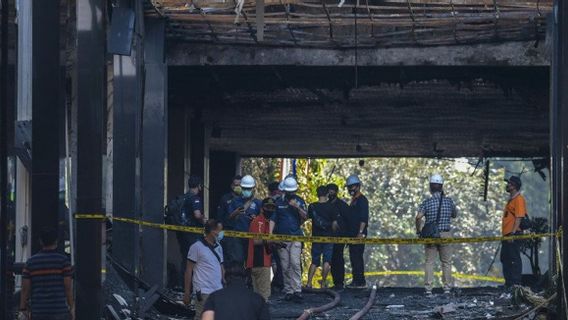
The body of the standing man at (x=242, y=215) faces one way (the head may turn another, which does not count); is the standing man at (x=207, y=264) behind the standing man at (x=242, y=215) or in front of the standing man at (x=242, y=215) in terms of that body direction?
in front

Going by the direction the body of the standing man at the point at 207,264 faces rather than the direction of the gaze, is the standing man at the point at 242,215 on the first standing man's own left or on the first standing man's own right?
on the first standing man's own left

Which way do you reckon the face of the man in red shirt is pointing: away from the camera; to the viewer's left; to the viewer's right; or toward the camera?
toward the camera

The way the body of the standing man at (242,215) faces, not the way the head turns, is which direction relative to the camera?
toward the camera

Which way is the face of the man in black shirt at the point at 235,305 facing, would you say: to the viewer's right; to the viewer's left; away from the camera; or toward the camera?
away from the camera

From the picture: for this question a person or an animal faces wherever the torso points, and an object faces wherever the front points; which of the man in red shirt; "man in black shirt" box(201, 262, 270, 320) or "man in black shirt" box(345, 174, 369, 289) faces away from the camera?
"man in black shirt" box(201, 262, 270, 320)

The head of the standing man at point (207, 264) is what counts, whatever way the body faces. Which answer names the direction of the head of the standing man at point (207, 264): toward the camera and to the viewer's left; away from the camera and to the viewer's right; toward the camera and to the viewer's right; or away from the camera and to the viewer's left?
toward the camera and to the viewer's right

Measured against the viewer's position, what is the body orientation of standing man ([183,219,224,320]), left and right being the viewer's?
facing the viewer and to the right of the viewer

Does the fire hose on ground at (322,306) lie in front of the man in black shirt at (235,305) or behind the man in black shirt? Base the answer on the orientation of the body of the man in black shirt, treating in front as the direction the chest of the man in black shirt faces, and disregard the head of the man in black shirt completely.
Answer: in front

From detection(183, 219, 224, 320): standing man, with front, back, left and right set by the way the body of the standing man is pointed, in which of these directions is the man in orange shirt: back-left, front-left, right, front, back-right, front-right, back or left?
left

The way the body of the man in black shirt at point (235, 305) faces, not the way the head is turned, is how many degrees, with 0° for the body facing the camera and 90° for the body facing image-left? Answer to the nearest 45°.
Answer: approximately 180°

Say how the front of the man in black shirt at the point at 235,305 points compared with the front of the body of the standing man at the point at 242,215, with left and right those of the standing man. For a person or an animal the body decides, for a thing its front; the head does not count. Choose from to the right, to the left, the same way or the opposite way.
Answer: the opposite way
